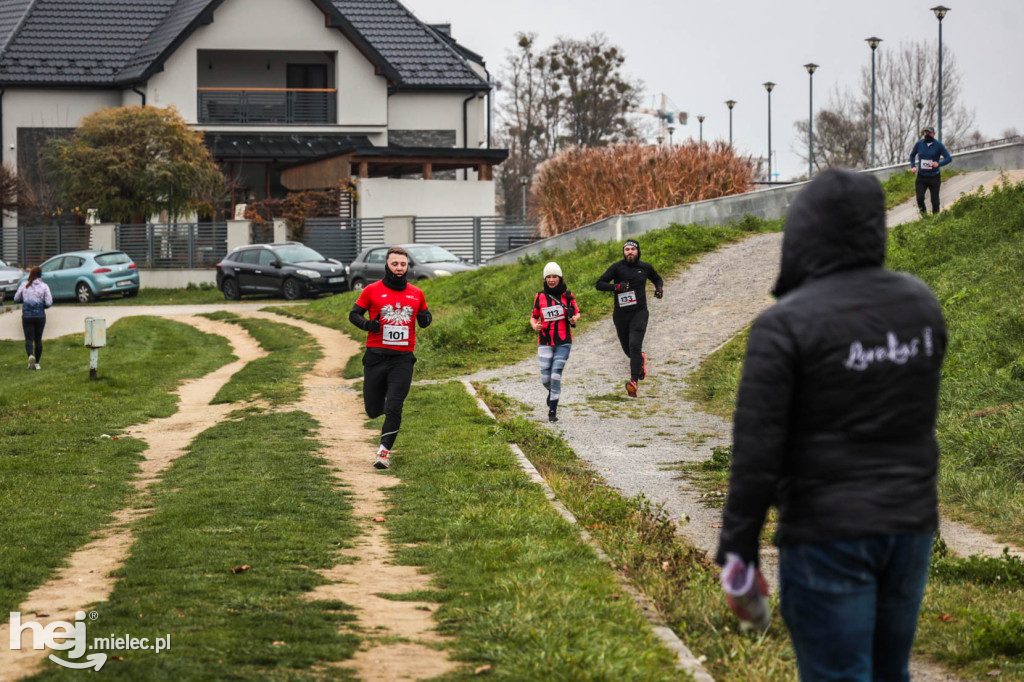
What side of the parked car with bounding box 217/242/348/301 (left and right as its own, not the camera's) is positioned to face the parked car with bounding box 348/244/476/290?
front

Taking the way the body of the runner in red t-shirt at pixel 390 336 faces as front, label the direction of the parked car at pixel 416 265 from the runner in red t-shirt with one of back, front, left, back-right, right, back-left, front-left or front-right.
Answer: back

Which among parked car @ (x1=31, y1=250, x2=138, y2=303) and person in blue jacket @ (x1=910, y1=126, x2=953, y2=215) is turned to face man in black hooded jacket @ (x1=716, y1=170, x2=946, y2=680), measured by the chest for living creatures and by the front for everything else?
the person in blue jacket

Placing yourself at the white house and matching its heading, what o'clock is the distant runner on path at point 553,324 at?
The distant runner on path is roughly at 12 o'clock from the white house.

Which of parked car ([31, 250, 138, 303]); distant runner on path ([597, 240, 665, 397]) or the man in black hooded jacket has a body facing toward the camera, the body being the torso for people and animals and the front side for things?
the distant runner on path

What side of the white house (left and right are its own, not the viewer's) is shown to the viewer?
front

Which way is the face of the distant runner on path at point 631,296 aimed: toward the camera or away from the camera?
toward the camera

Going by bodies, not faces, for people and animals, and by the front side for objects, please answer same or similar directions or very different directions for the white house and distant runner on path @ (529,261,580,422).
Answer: same or similar directions

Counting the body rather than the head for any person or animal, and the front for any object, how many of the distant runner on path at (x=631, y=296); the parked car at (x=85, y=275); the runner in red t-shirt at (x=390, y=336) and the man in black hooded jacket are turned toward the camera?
2

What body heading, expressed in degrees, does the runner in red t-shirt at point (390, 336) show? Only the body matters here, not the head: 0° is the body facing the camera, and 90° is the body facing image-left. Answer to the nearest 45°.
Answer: approximately 0°

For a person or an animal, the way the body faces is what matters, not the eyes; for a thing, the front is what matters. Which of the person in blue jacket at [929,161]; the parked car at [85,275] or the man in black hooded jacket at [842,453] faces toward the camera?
the person in blue jacket

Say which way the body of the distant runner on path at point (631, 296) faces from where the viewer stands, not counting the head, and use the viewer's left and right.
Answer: facing the viewer

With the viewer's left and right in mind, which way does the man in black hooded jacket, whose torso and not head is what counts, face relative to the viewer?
facing away from the viewer and to the left of the viewer

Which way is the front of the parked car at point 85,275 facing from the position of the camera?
facing away from the viewer and to the left of the viewer

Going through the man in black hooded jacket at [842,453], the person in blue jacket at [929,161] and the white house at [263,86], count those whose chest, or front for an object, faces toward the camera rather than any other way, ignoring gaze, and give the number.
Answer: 2

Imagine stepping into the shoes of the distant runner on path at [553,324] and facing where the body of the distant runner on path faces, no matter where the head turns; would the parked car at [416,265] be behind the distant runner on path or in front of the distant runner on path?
behind

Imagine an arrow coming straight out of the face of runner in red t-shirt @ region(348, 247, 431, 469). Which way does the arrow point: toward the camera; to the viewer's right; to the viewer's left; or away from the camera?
toward the camera

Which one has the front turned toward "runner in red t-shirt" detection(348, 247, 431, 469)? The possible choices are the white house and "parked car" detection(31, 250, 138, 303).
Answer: the white house

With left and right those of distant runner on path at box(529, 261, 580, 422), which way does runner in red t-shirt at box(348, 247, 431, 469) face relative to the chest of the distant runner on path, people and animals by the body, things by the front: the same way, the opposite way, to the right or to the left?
the same way
